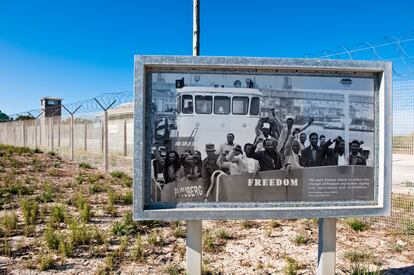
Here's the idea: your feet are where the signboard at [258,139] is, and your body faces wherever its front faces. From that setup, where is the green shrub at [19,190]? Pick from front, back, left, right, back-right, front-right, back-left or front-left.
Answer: back-right

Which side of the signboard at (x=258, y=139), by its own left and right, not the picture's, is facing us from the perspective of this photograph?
front

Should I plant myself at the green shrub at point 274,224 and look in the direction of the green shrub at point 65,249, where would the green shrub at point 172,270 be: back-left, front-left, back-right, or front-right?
front-left

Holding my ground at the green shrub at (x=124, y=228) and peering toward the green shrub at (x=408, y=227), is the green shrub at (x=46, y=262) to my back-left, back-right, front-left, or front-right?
back-right

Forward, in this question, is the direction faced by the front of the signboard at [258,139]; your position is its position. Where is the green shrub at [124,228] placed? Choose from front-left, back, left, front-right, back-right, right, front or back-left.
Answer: back-right

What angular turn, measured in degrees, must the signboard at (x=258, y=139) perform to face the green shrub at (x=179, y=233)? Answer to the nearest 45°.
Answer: approximately 135° to its right

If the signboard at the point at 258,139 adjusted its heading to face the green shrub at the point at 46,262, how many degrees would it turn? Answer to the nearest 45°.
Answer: approximately 90° to its right

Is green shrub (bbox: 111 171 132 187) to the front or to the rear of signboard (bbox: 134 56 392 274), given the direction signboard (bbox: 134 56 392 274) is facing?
to the rear

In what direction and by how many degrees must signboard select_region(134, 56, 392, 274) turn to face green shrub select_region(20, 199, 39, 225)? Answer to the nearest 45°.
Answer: approximately 135° to its right

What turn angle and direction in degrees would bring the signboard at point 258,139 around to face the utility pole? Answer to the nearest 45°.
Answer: approximately 180°

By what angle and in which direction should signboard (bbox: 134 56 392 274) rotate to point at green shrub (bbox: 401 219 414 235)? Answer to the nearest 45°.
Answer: approximately 135° to its left

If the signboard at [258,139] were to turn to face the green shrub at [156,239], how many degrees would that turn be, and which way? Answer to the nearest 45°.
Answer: approximately 135° to its right

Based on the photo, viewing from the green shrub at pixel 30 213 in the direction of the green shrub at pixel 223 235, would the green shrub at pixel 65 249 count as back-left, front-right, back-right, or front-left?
front-right
